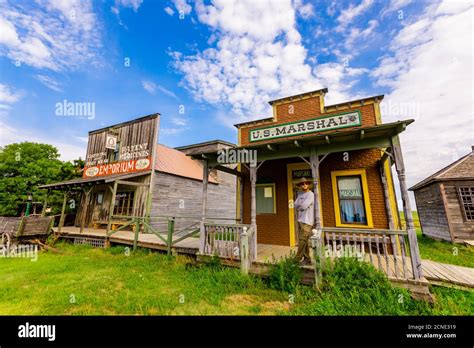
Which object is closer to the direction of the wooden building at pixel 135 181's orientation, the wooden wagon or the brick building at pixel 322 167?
the wooden wagon

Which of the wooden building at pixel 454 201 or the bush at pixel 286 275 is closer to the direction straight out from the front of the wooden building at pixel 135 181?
the bush

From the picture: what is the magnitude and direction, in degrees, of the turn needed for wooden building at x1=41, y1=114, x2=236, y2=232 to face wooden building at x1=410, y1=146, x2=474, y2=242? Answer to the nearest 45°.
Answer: approximately 90° to its left

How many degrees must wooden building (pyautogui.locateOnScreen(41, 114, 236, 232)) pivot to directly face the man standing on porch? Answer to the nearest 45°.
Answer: approximately 45° to its left

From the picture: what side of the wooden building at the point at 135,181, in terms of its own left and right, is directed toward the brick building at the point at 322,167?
left

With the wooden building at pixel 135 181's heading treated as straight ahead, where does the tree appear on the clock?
The tree is roughly at 3 o'clock from the wooden building.

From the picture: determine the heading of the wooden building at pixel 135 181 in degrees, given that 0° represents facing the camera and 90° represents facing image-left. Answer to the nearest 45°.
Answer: approximately 45°

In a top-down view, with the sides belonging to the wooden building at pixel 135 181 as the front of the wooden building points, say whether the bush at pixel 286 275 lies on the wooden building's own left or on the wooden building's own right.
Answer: on the wooden building's own left
